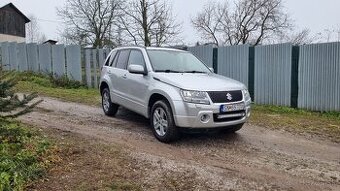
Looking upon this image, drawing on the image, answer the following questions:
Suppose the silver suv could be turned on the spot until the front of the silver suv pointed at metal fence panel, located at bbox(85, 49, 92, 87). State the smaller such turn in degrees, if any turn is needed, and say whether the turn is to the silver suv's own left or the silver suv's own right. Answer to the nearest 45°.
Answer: approximately 135° to the silver suv's own left

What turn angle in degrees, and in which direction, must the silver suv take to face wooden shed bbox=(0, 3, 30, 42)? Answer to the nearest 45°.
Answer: approximately 180°

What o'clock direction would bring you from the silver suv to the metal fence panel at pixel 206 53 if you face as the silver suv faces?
The metal fence panel is roughly at 8 o'clock from the silver suv.

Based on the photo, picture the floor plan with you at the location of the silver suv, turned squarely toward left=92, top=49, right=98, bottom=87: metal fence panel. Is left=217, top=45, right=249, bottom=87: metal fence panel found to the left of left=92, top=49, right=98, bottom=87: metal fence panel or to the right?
right

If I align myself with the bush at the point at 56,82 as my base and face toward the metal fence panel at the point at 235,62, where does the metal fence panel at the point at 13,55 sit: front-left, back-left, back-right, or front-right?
back-left

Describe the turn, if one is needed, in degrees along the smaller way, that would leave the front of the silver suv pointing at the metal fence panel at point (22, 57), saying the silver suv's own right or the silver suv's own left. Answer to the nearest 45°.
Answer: approximately 180°

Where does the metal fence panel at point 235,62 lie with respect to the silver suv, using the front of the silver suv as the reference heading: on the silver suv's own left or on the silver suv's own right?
on the silver suv's own left

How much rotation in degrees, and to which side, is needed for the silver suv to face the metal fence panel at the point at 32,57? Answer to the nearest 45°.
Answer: approximately 180°

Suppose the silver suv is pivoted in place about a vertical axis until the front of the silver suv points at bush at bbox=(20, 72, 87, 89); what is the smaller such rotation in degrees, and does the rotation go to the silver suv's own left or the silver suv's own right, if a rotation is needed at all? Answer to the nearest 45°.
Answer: approximately 180°

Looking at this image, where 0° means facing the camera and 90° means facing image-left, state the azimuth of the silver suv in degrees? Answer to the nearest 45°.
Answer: approximately 315°

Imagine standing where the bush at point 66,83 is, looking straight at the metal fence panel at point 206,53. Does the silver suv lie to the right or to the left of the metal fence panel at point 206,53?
right

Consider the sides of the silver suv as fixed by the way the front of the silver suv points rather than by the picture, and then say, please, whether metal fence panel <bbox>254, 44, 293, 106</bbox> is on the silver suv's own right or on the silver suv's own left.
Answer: on the silver suv's own left
